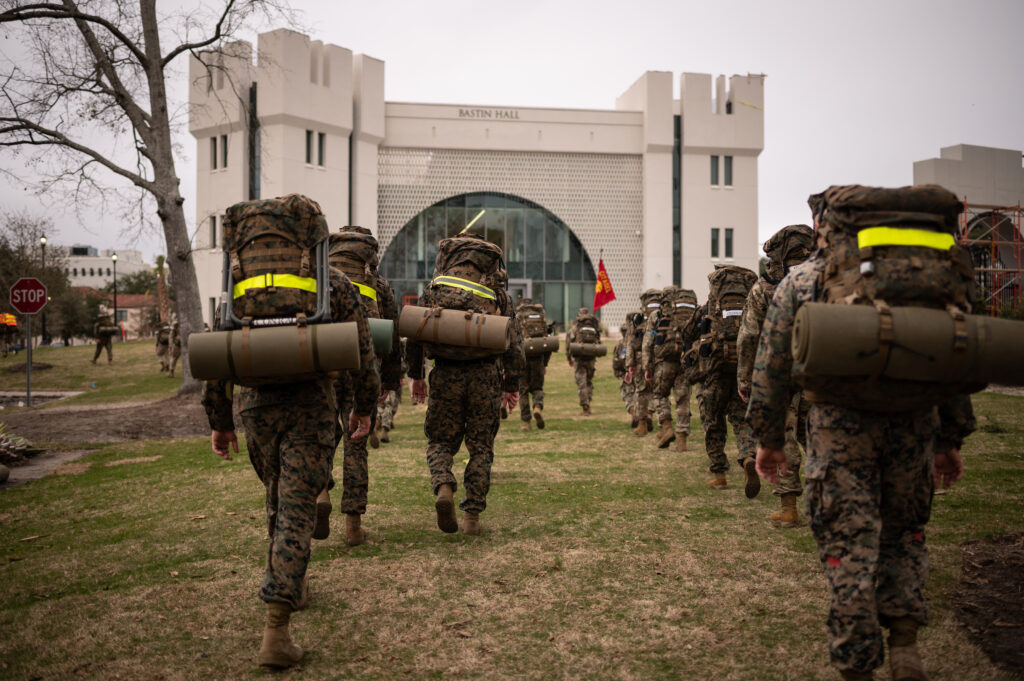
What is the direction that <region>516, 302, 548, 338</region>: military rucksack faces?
toward the camera

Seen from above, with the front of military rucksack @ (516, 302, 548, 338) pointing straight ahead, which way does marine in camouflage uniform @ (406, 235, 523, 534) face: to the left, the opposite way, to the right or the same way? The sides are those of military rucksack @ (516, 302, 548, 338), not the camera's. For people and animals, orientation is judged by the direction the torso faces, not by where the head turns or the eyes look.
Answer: the opposite way

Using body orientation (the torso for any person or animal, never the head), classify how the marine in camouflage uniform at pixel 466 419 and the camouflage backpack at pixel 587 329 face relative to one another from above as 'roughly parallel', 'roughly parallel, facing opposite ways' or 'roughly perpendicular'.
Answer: roughly parallel, facing opposite ways

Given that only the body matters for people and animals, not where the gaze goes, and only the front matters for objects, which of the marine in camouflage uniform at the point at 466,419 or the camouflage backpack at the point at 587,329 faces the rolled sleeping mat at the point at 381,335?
the camouflage backpack

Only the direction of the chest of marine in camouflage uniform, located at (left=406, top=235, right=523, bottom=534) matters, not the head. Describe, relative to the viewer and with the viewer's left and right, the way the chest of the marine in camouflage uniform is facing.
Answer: facing away from the viewer

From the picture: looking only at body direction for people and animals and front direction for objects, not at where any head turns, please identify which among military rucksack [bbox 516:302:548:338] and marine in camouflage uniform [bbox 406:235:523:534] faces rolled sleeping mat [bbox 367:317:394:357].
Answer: the military rucksack

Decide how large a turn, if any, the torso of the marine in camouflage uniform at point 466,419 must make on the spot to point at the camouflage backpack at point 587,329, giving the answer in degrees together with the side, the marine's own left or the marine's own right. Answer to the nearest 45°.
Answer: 0° — they already face it

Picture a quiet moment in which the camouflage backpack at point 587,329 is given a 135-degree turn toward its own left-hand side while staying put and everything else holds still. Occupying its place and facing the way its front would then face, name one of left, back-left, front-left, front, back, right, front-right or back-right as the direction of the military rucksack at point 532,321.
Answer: back

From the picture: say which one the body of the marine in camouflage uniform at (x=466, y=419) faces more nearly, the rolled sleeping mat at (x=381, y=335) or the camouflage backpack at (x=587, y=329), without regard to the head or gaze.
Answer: the camouflage backpack

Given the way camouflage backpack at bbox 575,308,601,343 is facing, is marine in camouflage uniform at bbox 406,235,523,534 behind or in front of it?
in front

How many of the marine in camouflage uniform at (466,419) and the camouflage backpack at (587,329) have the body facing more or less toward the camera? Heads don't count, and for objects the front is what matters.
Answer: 1

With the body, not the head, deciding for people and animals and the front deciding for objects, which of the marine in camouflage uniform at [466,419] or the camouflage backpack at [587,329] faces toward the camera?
the camouflage backpack

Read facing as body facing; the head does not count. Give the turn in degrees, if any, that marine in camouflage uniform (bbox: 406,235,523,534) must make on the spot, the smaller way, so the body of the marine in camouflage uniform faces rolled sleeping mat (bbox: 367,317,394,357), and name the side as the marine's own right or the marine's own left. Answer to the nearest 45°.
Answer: approximately 135° to the marine's own left

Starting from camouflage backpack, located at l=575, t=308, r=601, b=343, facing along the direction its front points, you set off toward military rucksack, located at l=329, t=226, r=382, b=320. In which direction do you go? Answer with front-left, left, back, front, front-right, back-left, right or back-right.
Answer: front
